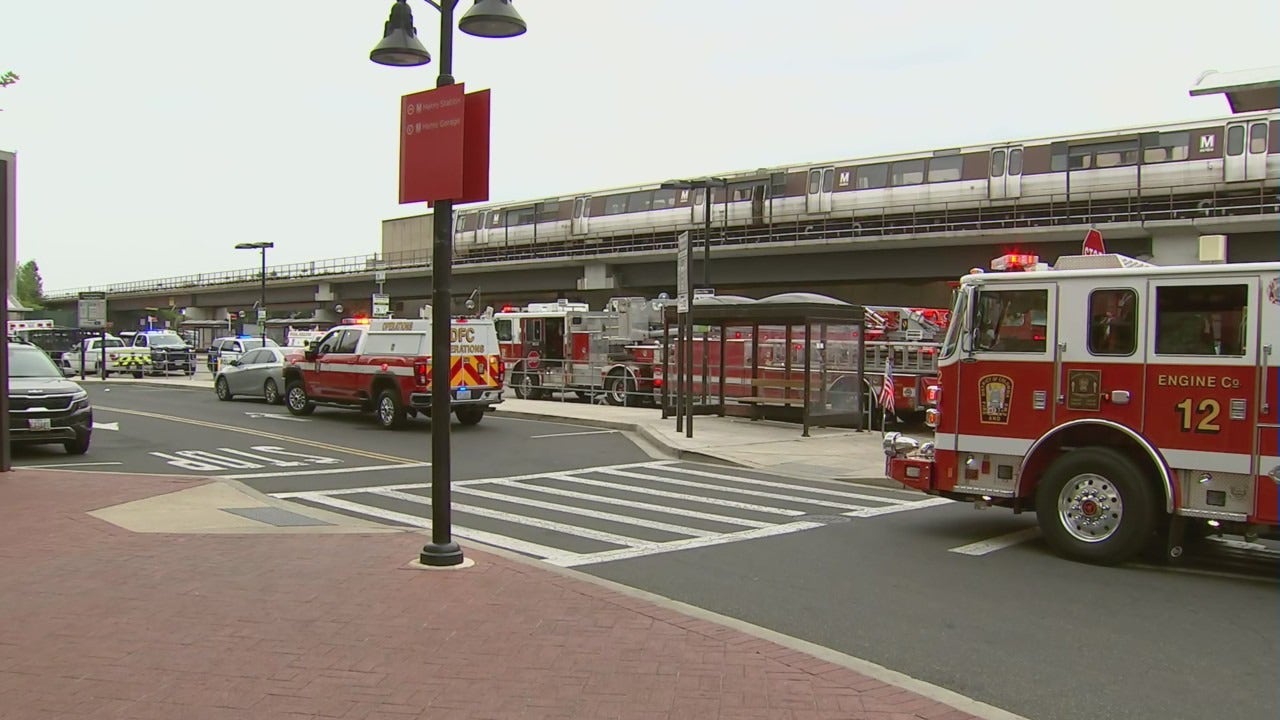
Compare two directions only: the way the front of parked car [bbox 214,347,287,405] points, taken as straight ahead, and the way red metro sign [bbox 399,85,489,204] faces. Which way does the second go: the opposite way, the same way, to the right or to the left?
to the left

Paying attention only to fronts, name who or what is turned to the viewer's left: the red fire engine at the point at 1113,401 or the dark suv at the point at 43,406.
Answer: the red fire engine

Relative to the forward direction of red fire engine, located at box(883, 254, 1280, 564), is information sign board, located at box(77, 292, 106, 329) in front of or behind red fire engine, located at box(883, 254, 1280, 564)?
in front

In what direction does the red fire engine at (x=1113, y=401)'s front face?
to the viewer's left

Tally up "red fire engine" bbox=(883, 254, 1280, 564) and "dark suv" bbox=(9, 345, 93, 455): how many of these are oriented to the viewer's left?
1

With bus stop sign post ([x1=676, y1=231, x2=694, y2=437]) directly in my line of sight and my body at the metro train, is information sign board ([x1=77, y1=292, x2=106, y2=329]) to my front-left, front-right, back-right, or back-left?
front-right

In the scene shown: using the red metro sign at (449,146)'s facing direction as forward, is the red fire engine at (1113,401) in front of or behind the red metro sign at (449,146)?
behind

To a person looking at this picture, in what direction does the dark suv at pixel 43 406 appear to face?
facing the viewer and to the right of the viewer

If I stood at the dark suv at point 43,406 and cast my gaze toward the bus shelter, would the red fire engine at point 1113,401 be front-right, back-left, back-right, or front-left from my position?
front-right

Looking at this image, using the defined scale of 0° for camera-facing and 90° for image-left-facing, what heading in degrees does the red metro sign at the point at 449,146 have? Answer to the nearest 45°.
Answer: approximately 45°
